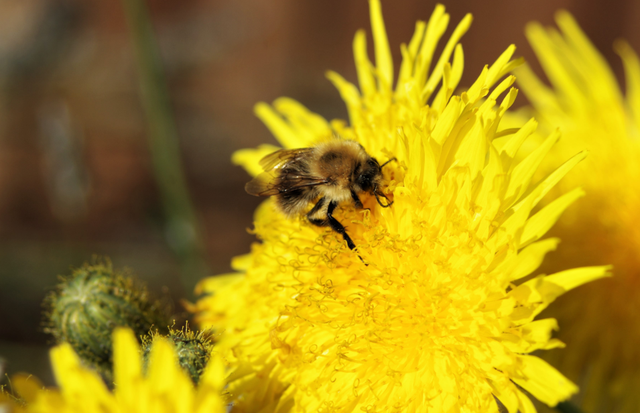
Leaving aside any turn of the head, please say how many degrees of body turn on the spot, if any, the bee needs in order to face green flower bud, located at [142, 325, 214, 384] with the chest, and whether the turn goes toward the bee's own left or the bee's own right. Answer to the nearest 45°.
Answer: approximately 135° to the bee's own right

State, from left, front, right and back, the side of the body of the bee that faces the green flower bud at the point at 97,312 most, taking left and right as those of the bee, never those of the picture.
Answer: back

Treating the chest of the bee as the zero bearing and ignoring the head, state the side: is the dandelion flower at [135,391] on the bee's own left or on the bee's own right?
on the bee's own right

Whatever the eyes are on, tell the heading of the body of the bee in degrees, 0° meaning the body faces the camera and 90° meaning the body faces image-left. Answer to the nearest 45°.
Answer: approximately 270°
